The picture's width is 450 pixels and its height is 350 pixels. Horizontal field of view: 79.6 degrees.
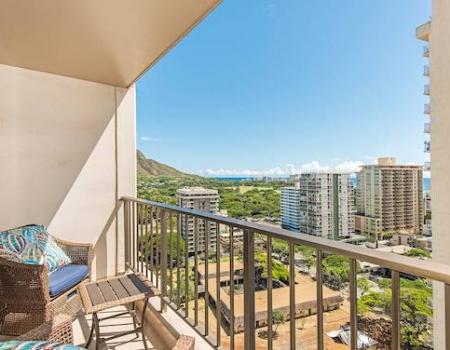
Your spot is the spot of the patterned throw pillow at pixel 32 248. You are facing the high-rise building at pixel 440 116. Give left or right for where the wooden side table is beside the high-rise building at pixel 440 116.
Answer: right

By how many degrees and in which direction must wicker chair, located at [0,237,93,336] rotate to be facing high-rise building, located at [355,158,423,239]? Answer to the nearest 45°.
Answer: approximately 45° to its left

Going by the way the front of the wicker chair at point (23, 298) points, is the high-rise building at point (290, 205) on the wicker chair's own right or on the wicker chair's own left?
on the wicker chair's own left

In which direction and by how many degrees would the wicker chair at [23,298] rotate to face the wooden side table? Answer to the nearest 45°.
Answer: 0° — it already faces it

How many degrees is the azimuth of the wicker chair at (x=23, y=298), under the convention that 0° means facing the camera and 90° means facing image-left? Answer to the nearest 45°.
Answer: approximately 315°
